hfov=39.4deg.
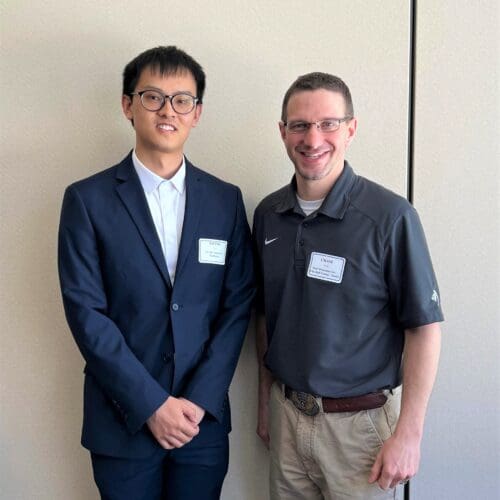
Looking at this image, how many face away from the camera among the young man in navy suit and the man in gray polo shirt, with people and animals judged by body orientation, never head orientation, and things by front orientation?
0

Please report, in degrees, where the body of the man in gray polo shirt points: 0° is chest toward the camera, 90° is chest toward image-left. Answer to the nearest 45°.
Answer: approximately 45°

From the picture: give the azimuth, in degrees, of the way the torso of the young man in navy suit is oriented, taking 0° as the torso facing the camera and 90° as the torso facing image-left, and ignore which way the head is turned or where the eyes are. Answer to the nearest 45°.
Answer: approximately 0°
